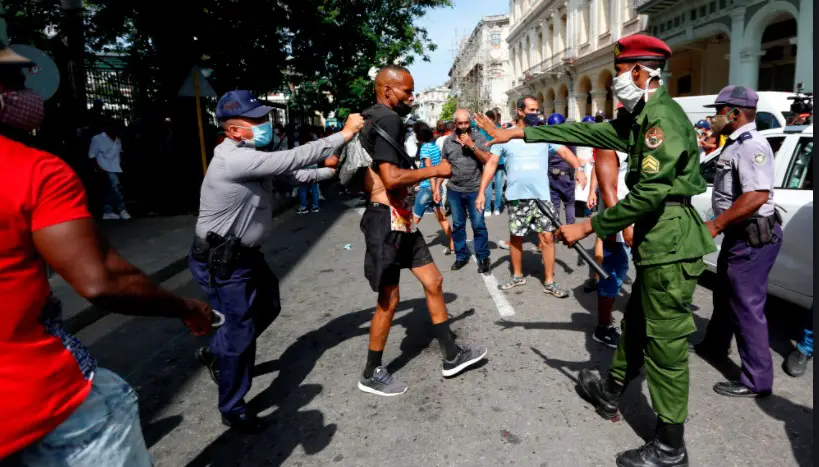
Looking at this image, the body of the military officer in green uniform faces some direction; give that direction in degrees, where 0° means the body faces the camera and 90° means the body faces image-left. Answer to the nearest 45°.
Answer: approximately 90°

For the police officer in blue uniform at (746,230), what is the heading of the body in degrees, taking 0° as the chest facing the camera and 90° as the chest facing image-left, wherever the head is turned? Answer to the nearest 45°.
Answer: approximately 90°

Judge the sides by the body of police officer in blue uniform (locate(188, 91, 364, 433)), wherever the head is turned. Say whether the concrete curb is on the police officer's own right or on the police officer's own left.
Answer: on the police officer's own left

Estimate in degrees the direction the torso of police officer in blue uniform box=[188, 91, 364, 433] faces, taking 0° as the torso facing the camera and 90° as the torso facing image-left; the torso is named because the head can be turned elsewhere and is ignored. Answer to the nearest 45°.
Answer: approximately 270°

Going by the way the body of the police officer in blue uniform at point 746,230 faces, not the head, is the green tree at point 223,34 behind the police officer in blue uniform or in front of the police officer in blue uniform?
in front

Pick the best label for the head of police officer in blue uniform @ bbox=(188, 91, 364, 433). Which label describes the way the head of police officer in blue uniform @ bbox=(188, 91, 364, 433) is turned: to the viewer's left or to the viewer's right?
to the viewer's right

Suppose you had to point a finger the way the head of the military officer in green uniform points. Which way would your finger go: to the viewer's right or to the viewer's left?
to the viewer's left

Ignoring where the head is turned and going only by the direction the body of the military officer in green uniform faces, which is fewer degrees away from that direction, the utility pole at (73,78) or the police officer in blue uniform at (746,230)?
the utility pole

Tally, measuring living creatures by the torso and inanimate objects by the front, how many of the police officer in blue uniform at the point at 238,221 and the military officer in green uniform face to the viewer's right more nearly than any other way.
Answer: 1

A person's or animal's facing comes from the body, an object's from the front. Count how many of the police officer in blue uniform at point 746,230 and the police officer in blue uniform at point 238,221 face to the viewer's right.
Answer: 1

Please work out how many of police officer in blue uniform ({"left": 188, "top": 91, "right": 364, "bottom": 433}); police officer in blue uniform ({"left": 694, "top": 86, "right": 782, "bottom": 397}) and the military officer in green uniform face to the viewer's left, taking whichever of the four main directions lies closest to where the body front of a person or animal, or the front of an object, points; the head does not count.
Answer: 2

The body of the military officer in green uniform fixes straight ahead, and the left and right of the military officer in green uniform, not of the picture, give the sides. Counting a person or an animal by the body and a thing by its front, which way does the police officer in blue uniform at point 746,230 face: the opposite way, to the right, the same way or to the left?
the same way

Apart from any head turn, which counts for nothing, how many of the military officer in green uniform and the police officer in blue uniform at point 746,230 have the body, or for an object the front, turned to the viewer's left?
2
